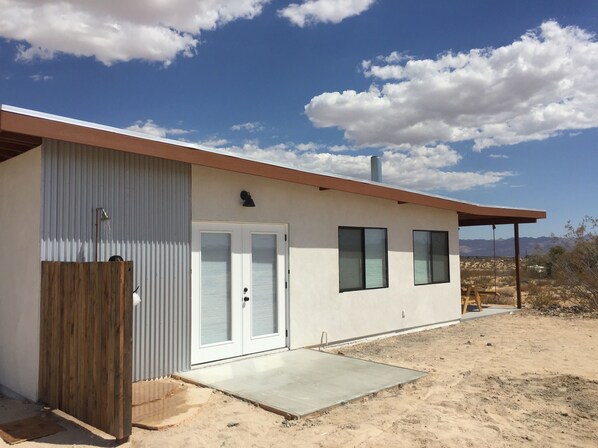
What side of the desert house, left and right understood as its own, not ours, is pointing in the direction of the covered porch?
left

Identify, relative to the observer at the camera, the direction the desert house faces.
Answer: facing the viewer and to the right of the viewer

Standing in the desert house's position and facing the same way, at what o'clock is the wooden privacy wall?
The wooden privacy wall is roughly at 2 o'clock from the desert house.

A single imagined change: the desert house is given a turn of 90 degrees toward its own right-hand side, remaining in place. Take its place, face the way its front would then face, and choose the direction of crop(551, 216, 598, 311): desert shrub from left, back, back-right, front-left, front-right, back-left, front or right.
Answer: back
